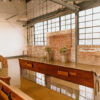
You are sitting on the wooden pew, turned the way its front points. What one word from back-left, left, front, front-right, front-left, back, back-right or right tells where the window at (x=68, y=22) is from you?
front

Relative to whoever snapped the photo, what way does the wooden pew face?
facing away from the viewer and to the right of the viewer

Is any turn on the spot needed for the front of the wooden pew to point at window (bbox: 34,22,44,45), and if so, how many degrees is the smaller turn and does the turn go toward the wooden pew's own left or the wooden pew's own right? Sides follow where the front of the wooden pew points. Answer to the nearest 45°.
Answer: approximately 45° to the wooden pew's own left

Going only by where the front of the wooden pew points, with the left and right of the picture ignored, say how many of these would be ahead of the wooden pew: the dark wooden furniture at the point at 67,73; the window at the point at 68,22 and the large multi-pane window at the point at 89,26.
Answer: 3

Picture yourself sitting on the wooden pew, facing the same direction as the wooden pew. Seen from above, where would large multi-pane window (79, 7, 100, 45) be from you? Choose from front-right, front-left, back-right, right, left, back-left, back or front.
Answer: front

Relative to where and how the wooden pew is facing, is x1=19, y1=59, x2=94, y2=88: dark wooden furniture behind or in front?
in front

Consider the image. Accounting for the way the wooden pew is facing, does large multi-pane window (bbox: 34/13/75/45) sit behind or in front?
in front
